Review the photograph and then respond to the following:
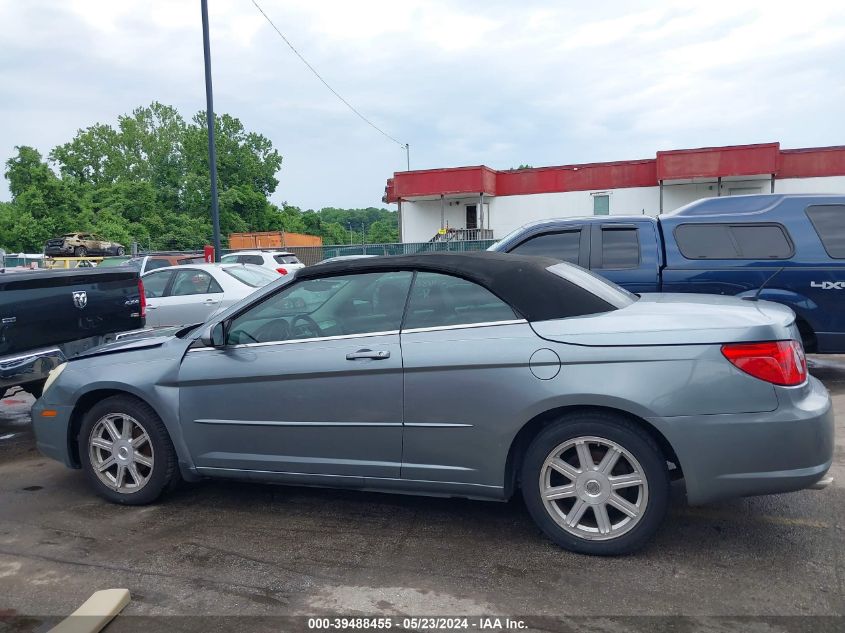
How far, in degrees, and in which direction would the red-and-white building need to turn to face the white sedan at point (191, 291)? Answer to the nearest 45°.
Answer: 0° — it already faces it

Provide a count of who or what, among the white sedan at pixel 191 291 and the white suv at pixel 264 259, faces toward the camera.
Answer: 0

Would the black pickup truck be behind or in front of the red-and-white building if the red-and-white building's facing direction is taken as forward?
in front

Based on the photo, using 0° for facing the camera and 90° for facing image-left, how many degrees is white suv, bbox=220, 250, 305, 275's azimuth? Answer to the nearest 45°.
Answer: approximately 135°

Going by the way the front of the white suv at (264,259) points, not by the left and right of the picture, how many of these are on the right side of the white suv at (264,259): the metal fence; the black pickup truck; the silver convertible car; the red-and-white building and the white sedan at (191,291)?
2

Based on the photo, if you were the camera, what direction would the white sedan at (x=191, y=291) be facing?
facing away from the viewer and to the left of the viewer

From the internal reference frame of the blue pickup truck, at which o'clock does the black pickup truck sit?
The black pickup truck is roughly at 11 o'clock from the blue pickup truck.

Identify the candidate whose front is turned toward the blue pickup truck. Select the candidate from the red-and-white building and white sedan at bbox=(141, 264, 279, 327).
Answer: the red-and-white building

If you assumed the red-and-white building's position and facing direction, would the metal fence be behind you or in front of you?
in front

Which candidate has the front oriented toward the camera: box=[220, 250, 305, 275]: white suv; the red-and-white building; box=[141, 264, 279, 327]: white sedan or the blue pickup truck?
the red-and-white building

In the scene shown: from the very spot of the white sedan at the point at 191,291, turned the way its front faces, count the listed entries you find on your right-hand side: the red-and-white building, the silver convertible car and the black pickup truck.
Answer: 1

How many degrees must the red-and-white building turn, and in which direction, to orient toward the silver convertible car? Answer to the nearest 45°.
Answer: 0° — it already faces it

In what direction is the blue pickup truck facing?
to the viewer's left

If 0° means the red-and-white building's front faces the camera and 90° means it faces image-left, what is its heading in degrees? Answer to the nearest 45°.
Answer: approximately 0°
